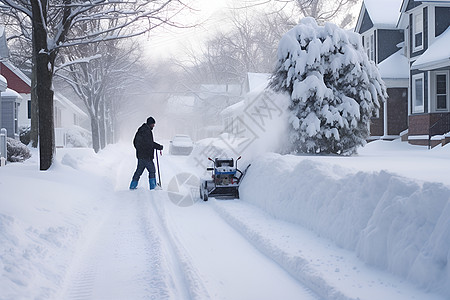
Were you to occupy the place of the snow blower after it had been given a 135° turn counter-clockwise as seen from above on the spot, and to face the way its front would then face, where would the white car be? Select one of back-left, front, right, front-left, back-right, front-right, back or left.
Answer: front-left

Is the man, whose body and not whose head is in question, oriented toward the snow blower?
no

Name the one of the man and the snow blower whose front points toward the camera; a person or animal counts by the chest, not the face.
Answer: the snow blower

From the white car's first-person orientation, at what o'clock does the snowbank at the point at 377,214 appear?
The snowbank is roughly at 12 o'clock from the white car.

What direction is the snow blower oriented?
toward the camera

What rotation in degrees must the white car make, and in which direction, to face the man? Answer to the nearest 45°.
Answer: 0° — it already faces them

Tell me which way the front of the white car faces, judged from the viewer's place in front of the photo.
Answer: facing the viewer

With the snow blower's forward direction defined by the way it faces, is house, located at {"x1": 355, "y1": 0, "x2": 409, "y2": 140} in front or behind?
behind
